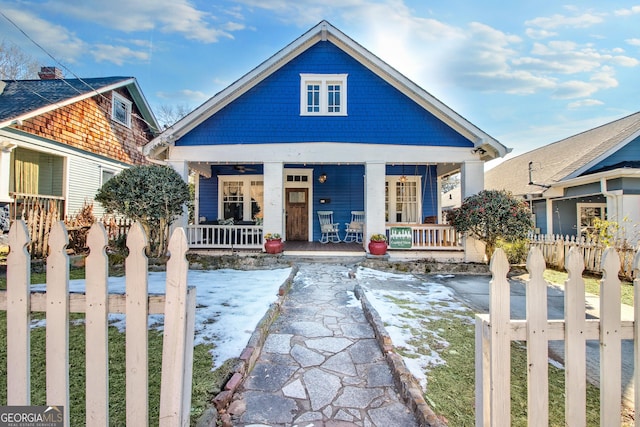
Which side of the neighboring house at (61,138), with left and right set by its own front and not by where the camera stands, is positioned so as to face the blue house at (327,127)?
left

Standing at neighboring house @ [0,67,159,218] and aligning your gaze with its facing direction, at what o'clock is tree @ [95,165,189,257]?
The tree is roughly at 10 o'clock from the neighboring house.

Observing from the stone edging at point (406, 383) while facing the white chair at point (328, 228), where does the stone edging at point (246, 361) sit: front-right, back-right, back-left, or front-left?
front-left

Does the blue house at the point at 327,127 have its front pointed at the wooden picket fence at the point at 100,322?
yes

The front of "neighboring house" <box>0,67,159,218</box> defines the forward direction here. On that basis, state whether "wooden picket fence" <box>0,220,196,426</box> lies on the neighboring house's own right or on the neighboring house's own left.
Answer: on the neighboring house's own left

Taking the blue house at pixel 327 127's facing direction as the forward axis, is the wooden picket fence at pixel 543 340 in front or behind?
in front

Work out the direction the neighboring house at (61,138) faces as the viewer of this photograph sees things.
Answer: facing the viewer and to the left of the viewer

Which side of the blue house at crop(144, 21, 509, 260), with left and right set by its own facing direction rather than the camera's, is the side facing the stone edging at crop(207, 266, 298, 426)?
front

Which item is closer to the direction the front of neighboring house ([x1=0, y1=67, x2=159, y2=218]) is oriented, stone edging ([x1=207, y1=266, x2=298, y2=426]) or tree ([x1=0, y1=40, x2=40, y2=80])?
the stone edging

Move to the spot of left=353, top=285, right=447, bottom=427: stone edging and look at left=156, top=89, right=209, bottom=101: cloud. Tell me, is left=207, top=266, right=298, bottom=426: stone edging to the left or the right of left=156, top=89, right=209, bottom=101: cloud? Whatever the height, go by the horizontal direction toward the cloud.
left

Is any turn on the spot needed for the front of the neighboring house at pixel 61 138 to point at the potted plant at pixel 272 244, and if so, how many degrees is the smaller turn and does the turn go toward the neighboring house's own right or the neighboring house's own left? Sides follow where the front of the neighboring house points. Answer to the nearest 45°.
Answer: approximately 90° to the neighboring house's own left

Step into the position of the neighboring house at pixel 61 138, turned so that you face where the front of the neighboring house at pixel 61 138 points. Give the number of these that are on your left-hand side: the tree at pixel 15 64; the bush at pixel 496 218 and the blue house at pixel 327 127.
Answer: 2

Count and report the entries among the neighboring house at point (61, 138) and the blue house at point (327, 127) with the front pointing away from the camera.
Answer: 0

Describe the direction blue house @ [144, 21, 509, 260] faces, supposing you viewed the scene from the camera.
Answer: facing the viewer

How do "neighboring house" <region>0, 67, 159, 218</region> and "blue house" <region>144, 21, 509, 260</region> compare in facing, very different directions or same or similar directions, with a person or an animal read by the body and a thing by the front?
same or similar directions

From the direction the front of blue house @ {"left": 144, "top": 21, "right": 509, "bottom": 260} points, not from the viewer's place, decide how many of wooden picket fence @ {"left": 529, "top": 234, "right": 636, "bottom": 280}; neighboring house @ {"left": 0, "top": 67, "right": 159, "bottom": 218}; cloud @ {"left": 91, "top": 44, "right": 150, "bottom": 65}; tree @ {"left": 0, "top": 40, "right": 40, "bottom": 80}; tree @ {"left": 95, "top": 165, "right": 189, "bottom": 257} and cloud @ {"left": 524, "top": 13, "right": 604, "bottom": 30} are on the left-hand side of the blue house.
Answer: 2
